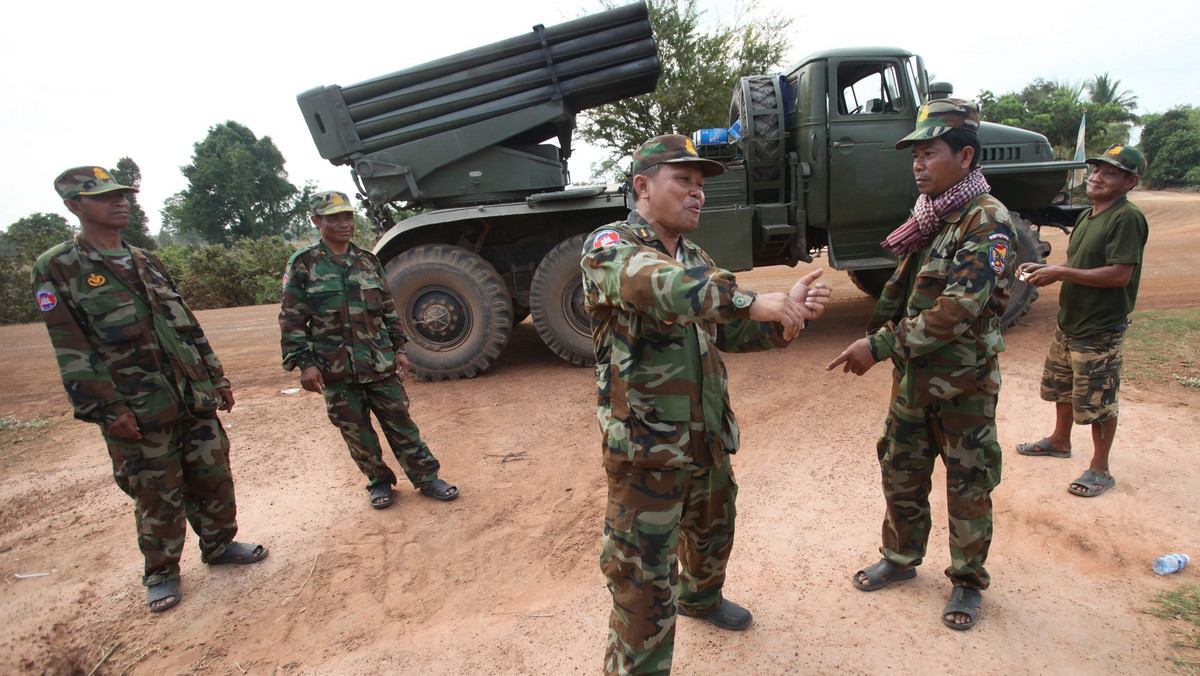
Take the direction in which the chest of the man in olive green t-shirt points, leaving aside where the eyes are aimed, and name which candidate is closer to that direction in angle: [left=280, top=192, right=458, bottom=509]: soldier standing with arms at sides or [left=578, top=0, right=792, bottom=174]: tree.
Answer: the soldier standing with arms at sides

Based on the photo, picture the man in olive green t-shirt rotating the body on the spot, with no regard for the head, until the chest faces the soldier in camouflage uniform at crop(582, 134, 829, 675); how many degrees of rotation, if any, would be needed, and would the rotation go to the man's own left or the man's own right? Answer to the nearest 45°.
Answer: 0° — they already face them

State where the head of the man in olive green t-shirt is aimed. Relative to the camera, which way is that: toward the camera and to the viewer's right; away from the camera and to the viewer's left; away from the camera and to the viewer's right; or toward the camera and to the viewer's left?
toward the camera and to the viewer's left

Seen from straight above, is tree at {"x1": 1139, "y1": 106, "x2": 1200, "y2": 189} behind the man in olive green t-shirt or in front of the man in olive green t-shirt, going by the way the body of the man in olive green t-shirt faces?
behind

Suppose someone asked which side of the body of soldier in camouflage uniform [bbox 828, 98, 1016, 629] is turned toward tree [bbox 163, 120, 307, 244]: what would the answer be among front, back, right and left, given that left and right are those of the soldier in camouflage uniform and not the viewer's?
right

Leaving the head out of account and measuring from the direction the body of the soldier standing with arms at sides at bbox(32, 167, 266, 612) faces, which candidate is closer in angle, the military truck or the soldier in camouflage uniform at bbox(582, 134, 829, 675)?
the soldier in camouflage uniform

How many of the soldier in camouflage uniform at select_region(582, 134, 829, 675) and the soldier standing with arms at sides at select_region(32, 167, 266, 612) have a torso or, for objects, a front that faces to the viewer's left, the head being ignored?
0

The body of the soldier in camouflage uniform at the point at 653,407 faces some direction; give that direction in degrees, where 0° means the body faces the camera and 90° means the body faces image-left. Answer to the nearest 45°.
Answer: approximately 315°

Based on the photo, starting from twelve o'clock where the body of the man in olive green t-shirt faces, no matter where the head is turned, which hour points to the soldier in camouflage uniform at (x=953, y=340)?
The soldier in camouflage uniform is roughly at 11 o'clock from the man in olive green t-shirt.

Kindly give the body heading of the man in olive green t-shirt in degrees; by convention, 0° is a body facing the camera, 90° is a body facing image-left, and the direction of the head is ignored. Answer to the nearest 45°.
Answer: approximately 45°

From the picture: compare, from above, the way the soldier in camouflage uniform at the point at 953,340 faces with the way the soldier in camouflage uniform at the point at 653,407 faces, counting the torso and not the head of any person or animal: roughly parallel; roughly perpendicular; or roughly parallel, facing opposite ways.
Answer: roughly perpendicular

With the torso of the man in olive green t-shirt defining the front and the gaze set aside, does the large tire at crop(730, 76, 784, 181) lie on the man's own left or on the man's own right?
on the man's own right

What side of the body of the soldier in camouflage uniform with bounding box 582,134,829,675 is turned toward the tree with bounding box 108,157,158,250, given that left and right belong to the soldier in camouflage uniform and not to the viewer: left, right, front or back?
back

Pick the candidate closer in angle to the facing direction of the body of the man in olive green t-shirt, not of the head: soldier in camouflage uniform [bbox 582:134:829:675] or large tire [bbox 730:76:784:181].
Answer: the soldier in camouflage uniform

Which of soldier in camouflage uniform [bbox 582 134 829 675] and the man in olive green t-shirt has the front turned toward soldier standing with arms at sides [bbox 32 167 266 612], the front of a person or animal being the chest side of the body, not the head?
the man in olive green t-shirt

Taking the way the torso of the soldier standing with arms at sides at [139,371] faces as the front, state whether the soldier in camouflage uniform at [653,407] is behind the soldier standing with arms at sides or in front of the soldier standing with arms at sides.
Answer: in front
